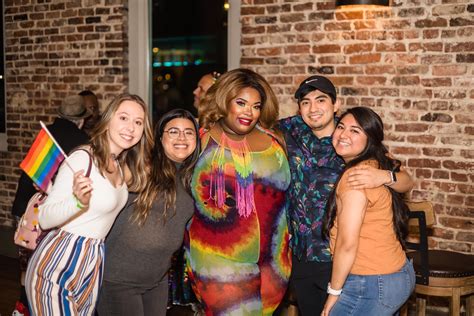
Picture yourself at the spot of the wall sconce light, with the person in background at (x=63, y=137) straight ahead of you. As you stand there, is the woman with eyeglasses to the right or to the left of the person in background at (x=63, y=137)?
left

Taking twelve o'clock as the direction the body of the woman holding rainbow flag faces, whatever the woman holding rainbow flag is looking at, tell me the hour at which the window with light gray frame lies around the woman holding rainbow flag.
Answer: The window with light gray frame is roughly at 8 o'clock from the woman holding rainbow flag.

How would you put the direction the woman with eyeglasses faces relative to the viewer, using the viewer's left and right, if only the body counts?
facing the viewer and to the right of the viewer

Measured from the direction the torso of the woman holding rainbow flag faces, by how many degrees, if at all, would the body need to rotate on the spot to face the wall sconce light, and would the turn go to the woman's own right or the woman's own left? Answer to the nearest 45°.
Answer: approximately 90° to the woman's own left

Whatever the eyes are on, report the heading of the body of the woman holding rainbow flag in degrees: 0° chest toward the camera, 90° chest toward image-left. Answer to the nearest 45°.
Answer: approximately 315°

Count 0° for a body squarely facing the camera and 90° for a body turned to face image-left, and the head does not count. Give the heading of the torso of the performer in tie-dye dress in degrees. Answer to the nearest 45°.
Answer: approximately 0°

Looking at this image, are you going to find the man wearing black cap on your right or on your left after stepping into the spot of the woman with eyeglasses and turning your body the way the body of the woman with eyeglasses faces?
on your left

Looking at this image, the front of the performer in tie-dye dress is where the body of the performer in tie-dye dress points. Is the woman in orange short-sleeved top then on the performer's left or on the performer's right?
on the performer's left
